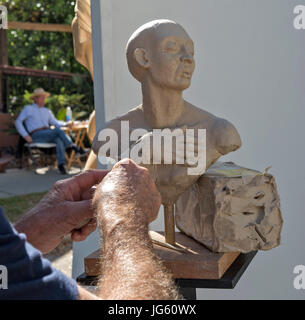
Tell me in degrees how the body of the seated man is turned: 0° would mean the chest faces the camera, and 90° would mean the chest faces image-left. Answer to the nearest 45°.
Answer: approximately 315°

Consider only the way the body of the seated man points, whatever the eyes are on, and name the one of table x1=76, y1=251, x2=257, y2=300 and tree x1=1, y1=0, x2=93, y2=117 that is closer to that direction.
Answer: the table

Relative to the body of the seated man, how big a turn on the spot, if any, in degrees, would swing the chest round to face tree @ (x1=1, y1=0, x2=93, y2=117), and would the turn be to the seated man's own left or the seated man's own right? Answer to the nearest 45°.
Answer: approximately 135° to the seated man's own left

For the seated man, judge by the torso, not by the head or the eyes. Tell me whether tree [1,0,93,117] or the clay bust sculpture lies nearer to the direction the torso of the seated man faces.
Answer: the clay bust sculpture

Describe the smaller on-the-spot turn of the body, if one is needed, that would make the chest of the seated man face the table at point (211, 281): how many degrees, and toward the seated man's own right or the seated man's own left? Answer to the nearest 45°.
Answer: approximately 45° to the seated man's own right

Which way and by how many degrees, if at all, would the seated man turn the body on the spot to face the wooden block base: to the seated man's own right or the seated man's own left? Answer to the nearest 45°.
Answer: approximately 45° to the seated man's own right
